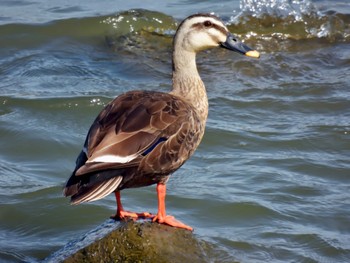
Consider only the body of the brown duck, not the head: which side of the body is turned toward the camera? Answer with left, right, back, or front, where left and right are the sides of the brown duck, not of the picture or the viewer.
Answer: right
